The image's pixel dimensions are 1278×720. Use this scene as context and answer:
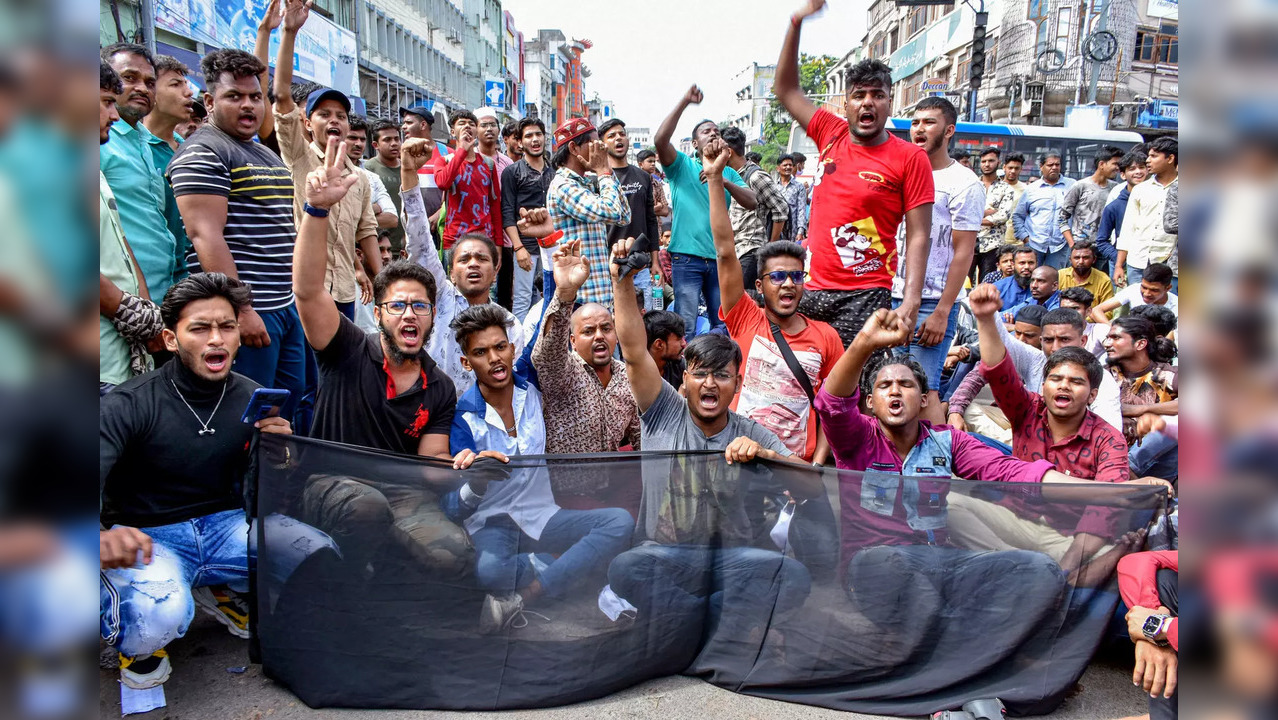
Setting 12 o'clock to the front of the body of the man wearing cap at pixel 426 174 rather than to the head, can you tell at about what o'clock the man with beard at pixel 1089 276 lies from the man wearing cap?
The man with beard is roughly at 8 o'clock from the man wearing cap.

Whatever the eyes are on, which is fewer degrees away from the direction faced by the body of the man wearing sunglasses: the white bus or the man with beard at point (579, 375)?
the man with beard

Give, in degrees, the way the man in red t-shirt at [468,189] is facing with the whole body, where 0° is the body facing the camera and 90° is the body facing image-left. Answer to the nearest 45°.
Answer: approximately 0°

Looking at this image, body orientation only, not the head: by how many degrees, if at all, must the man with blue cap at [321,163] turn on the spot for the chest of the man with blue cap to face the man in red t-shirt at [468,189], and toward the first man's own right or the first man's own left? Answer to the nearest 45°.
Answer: approximately 135° to the first man's own left

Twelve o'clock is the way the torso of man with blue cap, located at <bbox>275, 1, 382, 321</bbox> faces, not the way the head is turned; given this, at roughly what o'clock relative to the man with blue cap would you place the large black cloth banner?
The large black cloth banner is roughly at 11 o'clock from the man with blue cap.

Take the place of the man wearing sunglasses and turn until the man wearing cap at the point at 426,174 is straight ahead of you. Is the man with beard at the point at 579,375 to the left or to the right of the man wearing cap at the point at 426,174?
left
